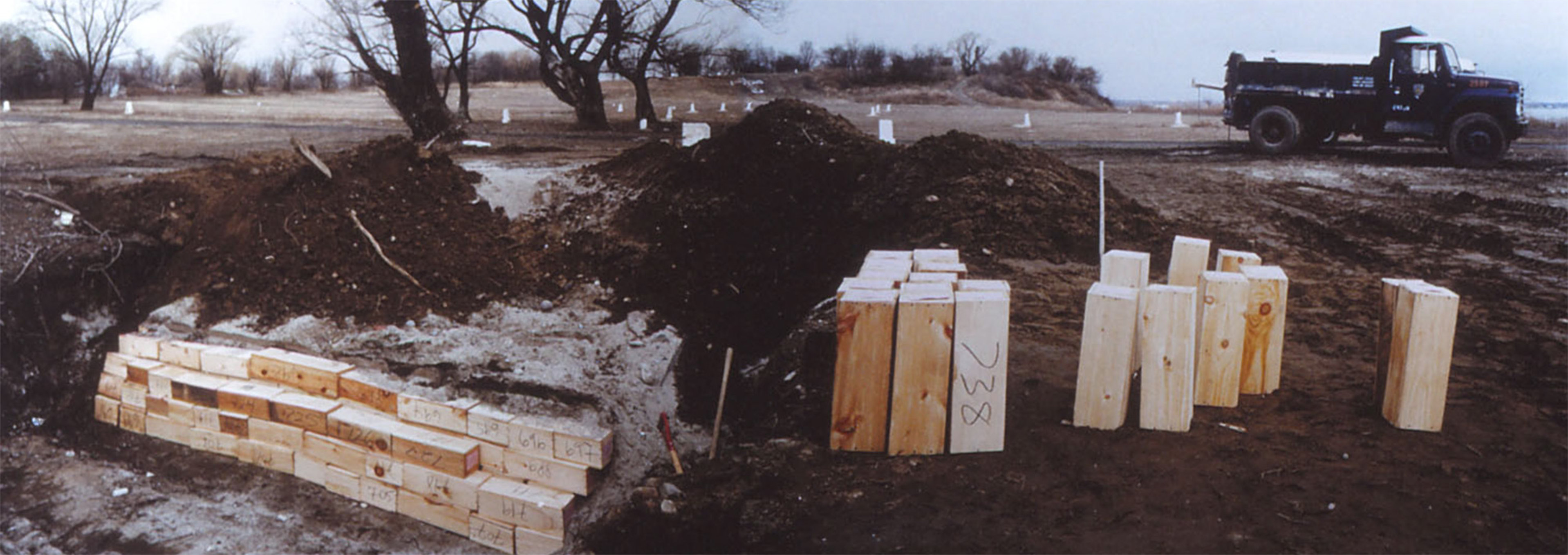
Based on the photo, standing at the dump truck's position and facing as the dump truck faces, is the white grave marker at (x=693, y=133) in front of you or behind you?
behind

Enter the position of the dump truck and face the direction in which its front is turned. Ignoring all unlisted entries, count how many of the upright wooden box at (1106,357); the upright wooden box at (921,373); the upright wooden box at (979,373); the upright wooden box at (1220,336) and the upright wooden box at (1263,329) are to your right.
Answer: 5

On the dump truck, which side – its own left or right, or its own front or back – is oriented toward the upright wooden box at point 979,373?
right

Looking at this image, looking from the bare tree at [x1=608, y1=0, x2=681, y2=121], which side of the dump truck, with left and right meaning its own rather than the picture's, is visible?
back

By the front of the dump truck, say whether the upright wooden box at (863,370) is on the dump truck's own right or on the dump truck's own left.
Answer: on the dump truck's own right

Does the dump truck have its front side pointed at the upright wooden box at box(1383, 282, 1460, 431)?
no

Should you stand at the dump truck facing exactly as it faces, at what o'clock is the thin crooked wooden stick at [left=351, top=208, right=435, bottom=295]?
The thin crooked wooden stick is roughly at 4 o'clock from the dump truck.

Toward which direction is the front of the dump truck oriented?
to the viewer's right

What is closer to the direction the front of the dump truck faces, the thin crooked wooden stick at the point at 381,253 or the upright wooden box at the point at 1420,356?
the upright wooden box

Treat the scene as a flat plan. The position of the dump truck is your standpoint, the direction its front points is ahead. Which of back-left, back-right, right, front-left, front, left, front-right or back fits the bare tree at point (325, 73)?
back-left

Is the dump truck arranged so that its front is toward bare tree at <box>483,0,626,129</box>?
no

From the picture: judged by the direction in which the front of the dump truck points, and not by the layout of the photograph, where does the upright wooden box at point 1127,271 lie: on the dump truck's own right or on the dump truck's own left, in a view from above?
on the dump truck's own right

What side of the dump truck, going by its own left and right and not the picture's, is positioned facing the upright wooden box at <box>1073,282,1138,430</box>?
right

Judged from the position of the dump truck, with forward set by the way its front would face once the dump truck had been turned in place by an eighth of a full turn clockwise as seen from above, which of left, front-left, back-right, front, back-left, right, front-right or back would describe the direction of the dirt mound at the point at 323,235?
right

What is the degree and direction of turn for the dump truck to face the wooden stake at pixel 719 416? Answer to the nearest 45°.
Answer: approximately 90° to its right

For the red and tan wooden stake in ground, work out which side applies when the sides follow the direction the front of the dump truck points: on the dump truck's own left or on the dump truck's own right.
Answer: on the dump truck's own right

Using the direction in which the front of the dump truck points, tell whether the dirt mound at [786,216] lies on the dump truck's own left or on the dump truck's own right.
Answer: on the dump truck's own right
